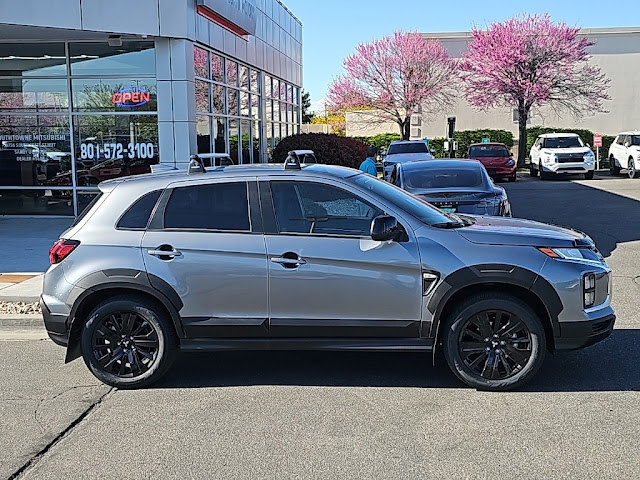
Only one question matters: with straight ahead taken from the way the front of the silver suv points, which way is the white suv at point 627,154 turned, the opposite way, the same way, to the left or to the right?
to the right

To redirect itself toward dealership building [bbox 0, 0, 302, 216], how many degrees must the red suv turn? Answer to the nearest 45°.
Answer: approximately 45° to its right

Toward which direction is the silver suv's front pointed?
to the viewer's right

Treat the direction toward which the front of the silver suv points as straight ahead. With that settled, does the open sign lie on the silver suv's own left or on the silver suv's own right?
on the silver suv's own left

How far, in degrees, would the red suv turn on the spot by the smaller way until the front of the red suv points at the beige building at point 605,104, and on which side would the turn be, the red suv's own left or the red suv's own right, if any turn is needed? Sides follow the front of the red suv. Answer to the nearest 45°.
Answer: approximately 180°

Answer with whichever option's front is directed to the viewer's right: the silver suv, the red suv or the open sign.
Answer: the silver suv

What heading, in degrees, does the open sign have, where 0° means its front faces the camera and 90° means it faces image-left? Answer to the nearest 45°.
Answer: approximately 0°

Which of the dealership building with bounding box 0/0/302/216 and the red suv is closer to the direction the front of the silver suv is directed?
the red suv

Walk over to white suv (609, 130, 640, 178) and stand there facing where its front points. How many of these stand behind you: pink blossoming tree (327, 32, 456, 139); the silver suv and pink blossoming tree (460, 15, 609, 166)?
2

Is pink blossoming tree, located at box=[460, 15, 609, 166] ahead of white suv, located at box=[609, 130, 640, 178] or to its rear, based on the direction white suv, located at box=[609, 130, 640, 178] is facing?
to the rear

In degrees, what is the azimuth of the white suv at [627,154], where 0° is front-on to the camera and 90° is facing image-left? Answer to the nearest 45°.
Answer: approximately 315°

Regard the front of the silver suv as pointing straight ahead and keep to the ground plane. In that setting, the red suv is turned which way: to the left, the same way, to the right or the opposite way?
to the right

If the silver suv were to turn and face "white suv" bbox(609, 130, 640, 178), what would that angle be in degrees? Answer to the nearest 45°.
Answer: approximately 45° to its left

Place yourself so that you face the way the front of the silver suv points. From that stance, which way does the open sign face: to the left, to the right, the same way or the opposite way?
to the right
